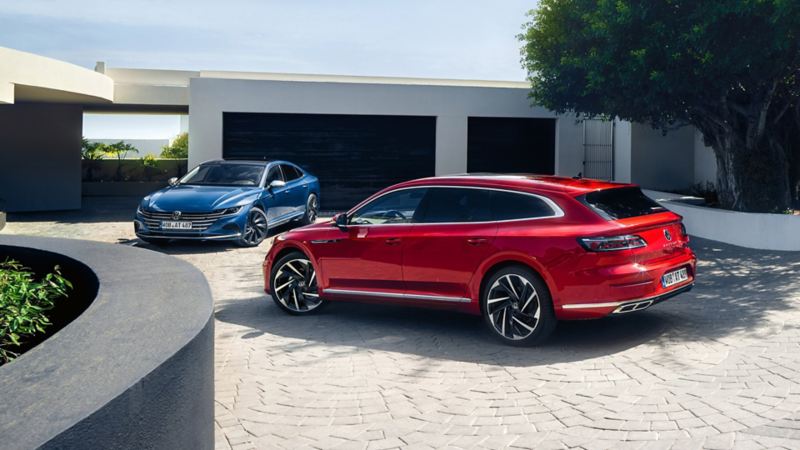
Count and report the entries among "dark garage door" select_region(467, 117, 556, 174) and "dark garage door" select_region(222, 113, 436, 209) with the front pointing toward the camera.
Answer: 2

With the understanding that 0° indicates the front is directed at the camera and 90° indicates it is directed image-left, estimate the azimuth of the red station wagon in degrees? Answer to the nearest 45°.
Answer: approximately 135°

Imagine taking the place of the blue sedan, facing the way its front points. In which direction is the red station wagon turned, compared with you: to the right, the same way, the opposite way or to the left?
to the right

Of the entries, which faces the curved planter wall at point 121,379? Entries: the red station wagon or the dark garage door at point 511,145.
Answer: the dark garage door

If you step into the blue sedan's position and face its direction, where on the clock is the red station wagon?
The red station wagon is roughly at 10 o'clock from the blue sedan.

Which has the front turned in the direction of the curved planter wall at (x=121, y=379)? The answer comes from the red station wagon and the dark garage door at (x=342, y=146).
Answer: the dark garage door

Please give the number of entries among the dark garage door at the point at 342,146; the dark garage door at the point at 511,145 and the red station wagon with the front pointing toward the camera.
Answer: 2
